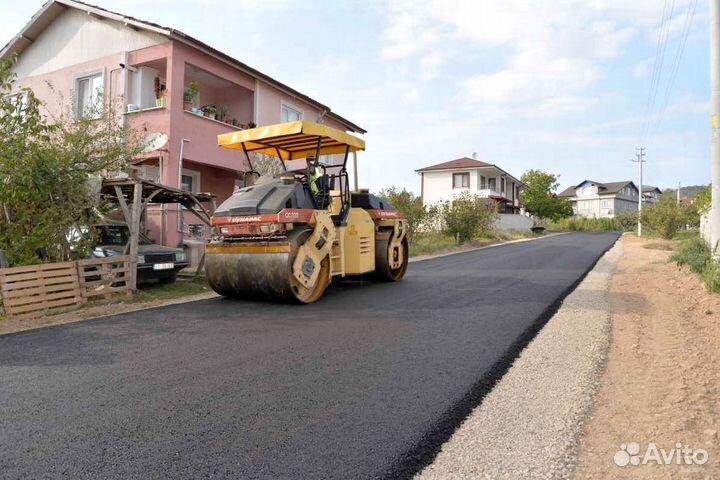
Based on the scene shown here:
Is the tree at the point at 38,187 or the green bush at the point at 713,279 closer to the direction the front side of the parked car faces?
the green bush

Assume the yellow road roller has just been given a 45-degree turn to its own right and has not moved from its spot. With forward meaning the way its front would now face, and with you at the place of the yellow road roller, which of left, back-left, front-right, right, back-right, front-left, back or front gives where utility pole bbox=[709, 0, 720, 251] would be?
back

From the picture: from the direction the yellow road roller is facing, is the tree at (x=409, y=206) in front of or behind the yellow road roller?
behind

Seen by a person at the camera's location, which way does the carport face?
facing the viewer and to the right of the viewer

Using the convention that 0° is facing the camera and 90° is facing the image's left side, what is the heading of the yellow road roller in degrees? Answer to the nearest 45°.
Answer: approximately 45°

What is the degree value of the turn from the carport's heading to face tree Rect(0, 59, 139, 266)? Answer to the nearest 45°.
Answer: approximately 90° to its right

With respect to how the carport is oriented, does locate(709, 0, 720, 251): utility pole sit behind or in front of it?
in front

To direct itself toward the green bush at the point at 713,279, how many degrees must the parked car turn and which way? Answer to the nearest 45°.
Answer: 0° — it already faces it

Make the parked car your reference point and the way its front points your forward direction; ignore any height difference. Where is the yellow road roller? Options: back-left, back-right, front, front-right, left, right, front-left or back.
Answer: front

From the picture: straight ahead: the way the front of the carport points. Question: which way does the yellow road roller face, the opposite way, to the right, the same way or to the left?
to the right

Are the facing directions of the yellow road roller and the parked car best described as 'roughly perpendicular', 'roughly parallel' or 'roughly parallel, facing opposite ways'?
roughly perpendicular

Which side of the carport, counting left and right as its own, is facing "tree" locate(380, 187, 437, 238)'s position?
left

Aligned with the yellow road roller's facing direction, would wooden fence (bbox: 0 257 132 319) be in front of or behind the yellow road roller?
in front

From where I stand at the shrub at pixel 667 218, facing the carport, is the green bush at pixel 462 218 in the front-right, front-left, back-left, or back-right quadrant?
front-right

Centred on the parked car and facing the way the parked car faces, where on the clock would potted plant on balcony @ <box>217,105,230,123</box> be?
The potted plant on balcony is roughly at 8 o'clock from the parked car.

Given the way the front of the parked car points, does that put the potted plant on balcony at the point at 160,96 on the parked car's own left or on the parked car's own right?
on the parked car's own left
